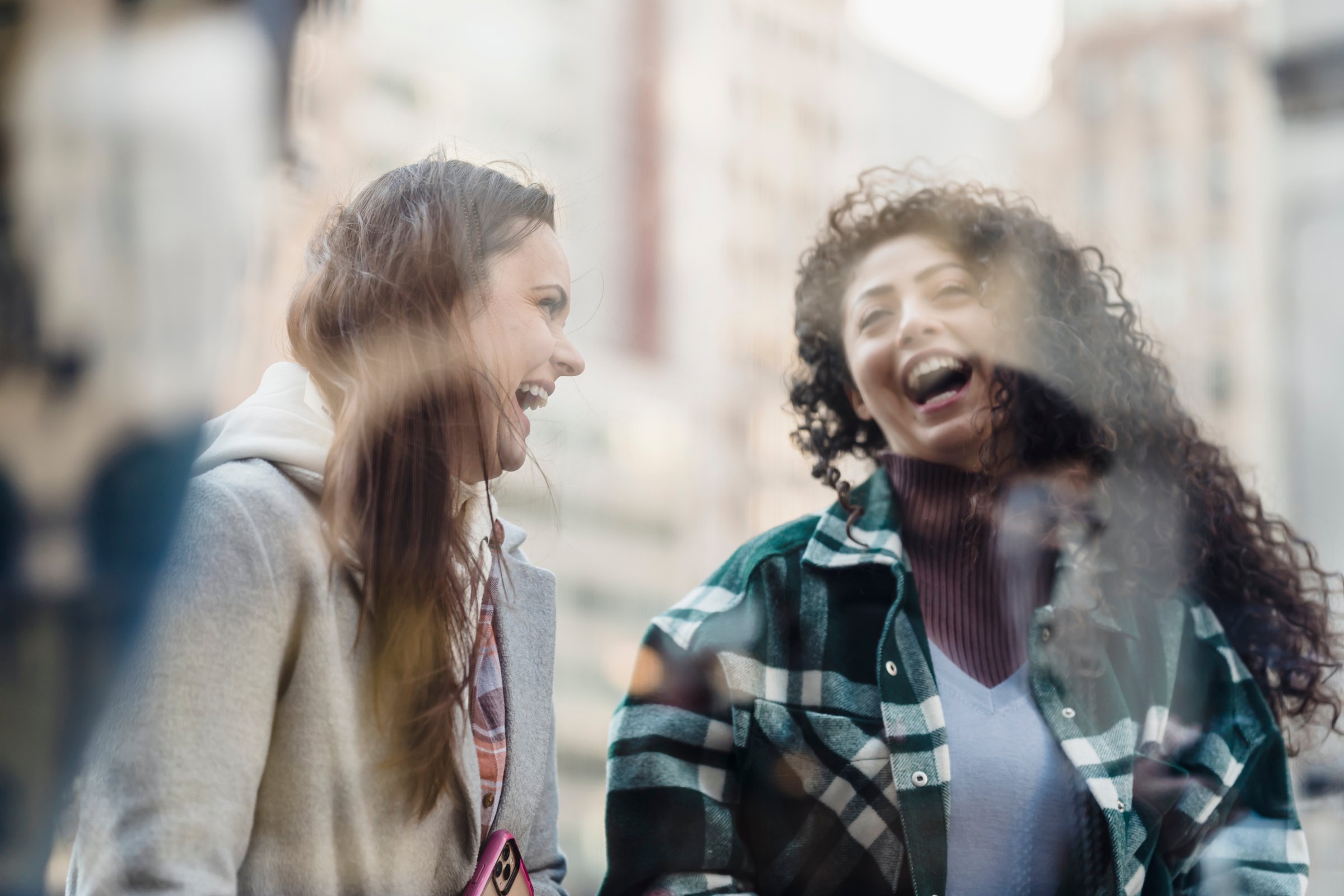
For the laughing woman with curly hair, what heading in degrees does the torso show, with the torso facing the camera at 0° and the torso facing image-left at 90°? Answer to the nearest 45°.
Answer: approximately 0°

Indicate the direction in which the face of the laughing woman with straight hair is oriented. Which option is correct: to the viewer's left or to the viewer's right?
to the viewer's right

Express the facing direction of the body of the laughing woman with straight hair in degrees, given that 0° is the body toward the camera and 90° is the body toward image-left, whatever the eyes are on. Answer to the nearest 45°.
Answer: approximately 315°

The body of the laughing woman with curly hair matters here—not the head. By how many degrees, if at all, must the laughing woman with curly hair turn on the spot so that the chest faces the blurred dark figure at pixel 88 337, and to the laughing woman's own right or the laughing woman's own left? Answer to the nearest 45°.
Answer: approximately 45° to the laughing woman's own right
